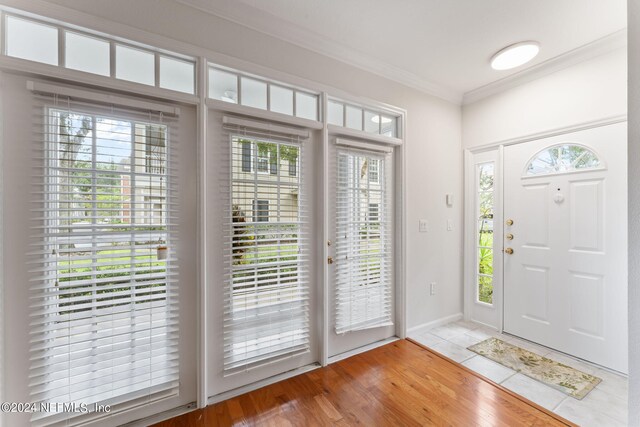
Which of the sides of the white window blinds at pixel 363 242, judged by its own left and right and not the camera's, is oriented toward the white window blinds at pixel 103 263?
right

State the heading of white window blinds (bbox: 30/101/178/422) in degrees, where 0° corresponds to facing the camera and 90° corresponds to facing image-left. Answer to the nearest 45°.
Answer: approximately 315°

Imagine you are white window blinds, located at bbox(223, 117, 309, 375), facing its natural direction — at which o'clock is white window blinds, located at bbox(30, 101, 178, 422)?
white window blinds, located at bbox(30, 101, 178, 422) is roughly at 4 o'clock from white window blinds, located at bbox(223, 117, 309, 375).

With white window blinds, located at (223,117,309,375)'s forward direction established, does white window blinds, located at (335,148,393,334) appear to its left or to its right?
on its left

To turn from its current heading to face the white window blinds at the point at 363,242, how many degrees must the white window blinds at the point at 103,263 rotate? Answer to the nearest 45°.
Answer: approximately 45° to its left

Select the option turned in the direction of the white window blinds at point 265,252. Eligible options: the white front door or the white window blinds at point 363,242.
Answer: the white front door

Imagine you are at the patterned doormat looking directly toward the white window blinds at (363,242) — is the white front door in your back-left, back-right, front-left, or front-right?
back-right

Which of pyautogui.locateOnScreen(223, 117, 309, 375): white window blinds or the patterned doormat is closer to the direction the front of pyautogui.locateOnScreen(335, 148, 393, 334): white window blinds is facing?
the patterned doormat

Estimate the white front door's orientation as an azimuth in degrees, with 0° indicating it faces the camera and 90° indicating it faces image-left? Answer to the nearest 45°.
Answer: approximately 45°

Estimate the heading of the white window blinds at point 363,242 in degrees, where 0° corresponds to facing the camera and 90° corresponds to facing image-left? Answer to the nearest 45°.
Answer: approximately 315°
